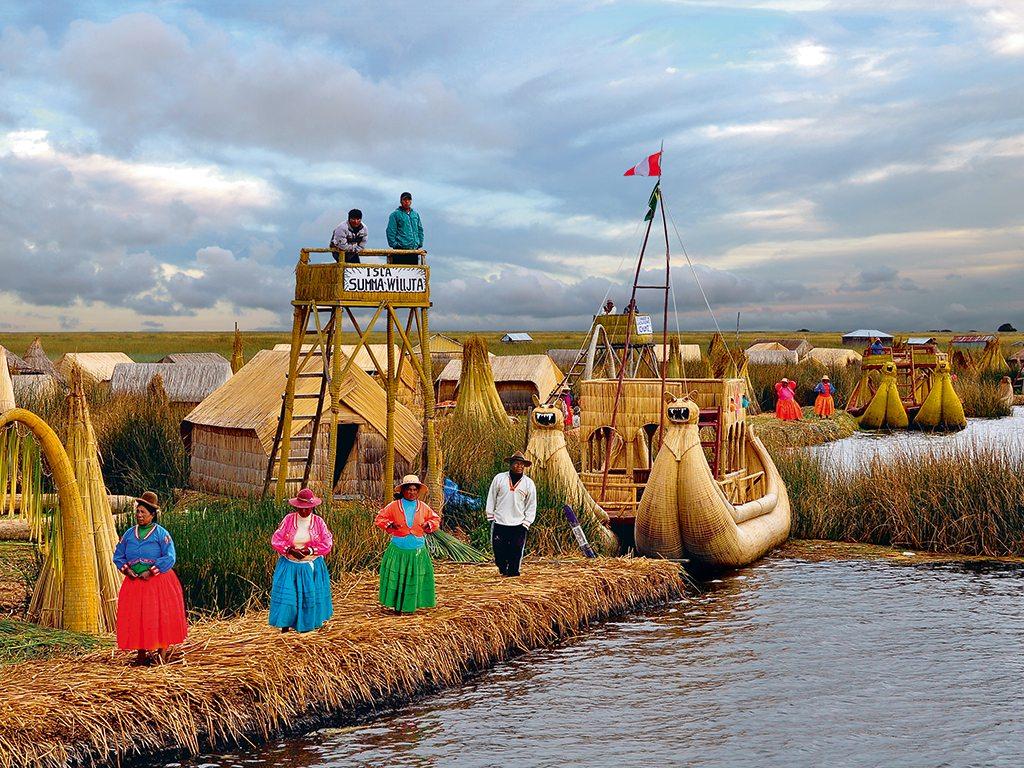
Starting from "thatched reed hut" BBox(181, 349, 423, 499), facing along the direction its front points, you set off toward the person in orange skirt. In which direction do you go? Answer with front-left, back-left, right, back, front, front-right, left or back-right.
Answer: left

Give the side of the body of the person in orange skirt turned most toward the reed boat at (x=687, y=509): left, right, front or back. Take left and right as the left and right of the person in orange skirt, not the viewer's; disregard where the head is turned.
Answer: front

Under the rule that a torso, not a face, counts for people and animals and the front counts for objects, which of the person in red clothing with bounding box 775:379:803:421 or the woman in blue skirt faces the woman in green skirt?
the person in red clothing

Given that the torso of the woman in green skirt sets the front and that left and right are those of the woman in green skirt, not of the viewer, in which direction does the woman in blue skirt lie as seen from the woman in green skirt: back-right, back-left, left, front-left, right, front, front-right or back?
front-right

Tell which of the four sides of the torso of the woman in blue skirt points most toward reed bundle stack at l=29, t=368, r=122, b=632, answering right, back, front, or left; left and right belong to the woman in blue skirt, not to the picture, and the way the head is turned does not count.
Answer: right

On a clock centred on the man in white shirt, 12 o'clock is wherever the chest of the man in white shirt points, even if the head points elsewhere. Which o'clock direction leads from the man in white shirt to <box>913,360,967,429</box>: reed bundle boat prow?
The reed bundle boat prow is roughly at 7 o'clock from the man in white shirt.

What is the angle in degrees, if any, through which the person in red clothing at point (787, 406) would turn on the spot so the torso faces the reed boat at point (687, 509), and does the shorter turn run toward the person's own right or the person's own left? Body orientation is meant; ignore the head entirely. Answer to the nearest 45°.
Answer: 0° — they already face it

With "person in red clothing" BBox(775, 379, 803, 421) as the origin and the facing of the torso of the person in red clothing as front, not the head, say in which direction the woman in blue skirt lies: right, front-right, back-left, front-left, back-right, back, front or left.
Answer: front

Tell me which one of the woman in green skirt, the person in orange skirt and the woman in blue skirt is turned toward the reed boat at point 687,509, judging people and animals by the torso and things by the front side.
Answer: the person in orange skirt

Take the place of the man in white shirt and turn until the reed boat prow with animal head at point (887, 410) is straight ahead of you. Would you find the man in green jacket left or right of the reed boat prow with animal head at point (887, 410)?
left

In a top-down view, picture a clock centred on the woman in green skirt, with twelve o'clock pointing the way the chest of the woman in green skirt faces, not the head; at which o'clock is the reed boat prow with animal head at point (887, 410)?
The reed boat prow with animal head is roughly at 7 o'clock from the woman in green skirt.

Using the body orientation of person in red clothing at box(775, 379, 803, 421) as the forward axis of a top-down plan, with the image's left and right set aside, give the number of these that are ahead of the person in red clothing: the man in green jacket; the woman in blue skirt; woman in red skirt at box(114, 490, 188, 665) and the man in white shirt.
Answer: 4

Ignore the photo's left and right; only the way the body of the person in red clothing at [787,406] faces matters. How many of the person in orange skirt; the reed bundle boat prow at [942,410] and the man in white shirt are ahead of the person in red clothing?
1

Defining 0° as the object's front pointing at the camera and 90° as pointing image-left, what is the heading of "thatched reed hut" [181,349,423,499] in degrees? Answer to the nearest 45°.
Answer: approximately 315°
